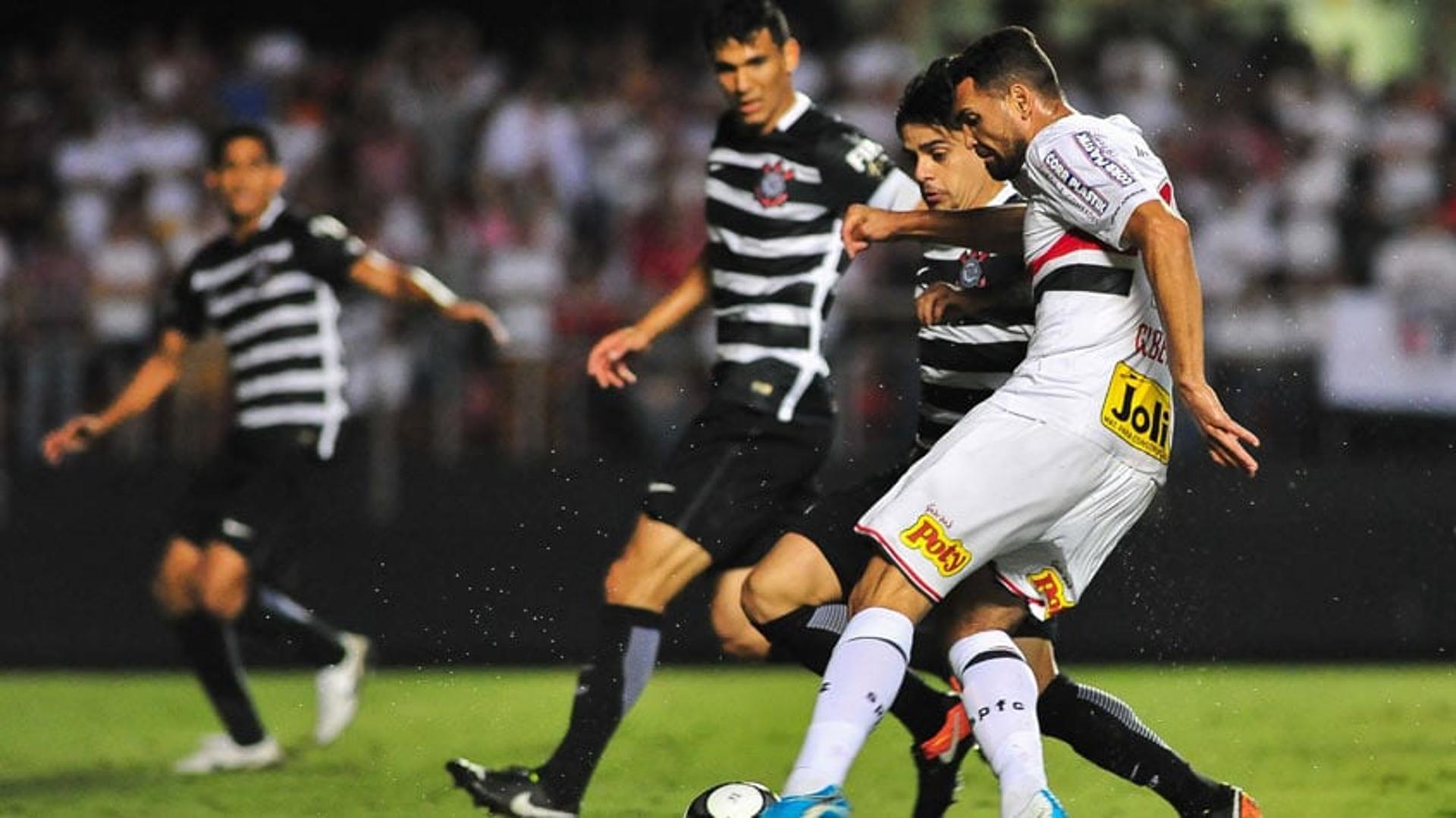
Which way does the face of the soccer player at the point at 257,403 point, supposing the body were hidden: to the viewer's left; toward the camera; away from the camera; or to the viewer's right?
toward the camera

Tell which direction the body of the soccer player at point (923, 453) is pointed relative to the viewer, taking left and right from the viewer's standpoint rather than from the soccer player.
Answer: facing the viewer and to the left of the viewer

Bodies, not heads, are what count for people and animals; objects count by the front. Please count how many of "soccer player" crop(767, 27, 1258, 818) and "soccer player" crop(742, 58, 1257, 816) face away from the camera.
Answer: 0

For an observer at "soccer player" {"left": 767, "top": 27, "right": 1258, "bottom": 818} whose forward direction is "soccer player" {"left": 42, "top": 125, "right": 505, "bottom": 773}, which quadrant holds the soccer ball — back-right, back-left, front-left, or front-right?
front-left

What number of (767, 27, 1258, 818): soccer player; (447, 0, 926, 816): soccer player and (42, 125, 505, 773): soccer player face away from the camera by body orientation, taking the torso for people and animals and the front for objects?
0

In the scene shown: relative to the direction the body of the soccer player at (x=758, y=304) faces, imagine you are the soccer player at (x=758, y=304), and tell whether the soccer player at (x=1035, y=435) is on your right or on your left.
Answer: on your left

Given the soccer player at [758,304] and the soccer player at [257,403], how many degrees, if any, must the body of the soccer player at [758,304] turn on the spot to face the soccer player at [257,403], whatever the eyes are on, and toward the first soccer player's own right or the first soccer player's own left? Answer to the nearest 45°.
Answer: approximately 90° to the first soccer player's own right

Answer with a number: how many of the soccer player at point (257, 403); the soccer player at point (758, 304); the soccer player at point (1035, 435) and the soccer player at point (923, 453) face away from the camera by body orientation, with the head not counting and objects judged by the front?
0

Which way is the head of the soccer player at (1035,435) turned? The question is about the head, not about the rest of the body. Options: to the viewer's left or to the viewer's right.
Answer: to the viewer's left

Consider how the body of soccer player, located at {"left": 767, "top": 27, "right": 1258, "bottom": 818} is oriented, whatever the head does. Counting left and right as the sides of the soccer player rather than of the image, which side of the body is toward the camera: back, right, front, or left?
left

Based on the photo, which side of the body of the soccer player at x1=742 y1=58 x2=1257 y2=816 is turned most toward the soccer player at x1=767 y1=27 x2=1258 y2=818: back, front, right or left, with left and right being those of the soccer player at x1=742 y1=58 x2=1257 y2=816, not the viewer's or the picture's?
left
